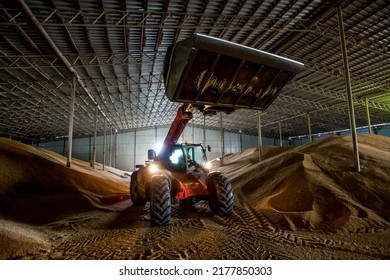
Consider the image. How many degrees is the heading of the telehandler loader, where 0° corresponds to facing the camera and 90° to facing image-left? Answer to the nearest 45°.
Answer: approximately 315°

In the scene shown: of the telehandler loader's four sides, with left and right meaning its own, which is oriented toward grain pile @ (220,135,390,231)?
left
